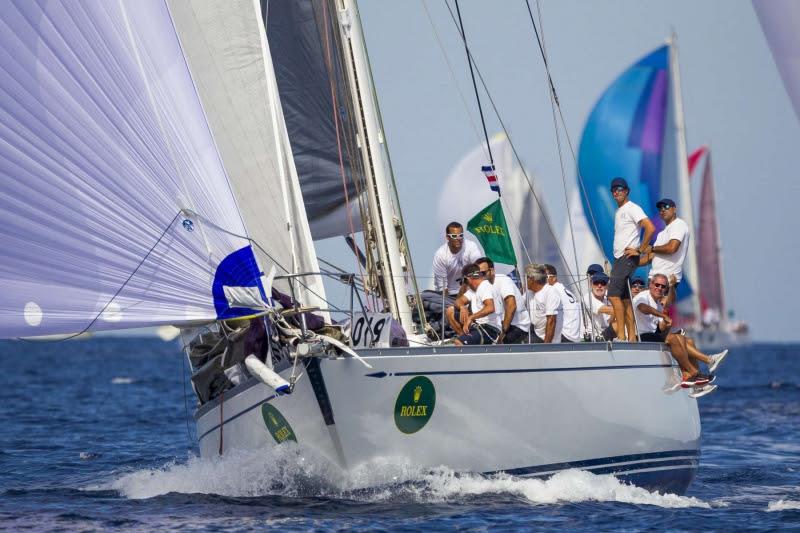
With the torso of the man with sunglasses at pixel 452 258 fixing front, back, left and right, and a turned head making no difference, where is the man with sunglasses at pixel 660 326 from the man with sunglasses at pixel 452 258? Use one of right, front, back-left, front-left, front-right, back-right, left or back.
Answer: left

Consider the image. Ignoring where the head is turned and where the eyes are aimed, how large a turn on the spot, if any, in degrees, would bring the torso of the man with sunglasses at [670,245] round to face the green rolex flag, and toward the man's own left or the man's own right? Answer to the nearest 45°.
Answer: approximately 45° to the man's own right

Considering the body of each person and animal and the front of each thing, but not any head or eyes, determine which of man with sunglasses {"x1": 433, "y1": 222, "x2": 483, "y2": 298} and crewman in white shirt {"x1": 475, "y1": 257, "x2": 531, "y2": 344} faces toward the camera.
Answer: the man with sunglasses

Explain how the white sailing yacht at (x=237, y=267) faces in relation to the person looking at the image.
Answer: facing the viewer and to the left of the viewer

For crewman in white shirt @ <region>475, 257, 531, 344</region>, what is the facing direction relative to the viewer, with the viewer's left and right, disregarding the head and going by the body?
facing to the left of the viewer

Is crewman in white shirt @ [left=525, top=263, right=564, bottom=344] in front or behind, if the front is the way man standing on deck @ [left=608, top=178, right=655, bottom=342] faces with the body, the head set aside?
in front

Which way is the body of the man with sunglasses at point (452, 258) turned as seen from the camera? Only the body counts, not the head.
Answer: toward the camera

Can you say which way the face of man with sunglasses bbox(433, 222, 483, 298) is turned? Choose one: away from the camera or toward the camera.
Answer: toward the camera
